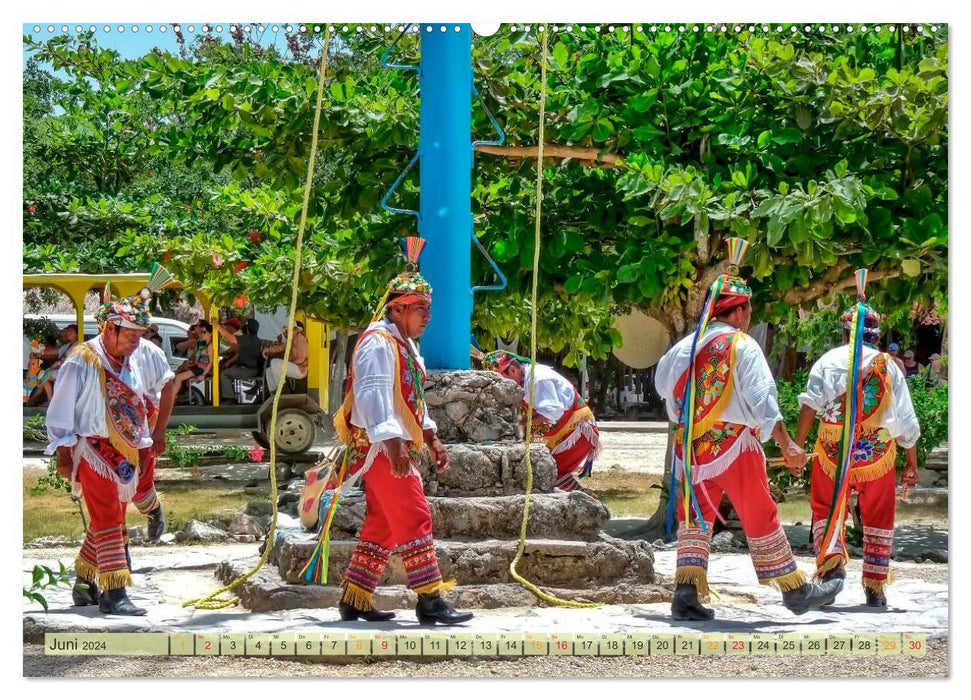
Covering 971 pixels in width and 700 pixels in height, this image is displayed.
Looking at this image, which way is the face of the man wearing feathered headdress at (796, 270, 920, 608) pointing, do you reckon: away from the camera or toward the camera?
away from the camera

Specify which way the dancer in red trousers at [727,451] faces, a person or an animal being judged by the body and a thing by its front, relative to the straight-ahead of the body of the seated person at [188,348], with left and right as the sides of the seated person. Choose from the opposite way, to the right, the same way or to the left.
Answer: the opposite way

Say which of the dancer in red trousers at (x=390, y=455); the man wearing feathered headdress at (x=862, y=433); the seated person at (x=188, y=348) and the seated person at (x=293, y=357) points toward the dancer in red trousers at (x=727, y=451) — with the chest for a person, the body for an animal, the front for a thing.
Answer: the dancer in red trousers at (x=390, y=455)

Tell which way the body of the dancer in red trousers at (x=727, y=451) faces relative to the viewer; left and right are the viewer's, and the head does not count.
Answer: facing away from the viewer and to the right of the viewer

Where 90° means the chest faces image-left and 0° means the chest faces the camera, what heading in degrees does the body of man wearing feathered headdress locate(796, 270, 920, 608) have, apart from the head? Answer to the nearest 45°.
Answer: approximately 180°

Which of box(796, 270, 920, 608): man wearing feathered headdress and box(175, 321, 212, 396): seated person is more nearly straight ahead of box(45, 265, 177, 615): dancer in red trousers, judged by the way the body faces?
the man wearing feathered headdress

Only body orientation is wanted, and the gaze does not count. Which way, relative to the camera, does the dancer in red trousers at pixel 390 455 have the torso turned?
to the viewer's right

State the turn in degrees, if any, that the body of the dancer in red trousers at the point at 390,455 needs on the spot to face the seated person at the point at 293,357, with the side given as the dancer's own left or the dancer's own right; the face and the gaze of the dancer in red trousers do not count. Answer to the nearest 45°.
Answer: approximately 90° to the dancer's own left

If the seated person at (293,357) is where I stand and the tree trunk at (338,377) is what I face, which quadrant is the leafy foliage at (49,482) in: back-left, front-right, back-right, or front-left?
back-right

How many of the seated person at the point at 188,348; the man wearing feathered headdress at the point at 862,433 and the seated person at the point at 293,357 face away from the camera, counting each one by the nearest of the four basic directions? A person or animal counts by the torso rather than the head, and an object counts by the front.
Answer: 1
